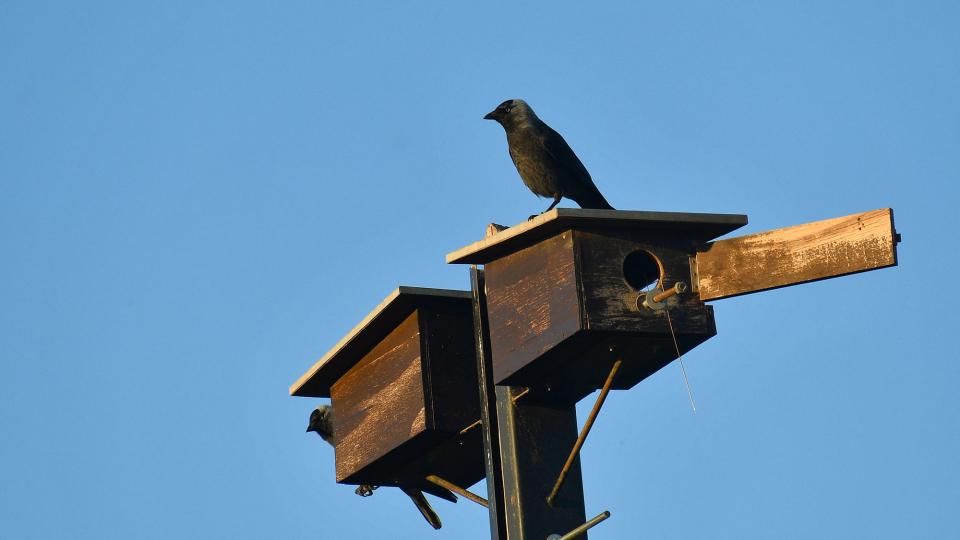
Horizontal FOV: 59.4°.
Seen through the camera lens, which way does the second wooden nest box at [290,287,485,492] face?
facing away from the viewer and to the left of the viewer

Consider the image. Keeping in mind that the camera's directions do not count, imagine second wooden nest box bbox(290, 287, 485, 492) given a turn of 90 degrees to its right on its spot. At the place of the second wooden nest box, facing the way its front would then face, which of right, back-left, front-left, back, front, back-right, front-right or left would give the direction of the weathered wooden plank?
right

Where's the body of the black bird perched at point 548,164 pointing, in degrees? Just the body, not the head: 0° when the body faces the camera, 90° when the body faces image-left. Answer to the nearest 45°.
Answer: approximately 90°

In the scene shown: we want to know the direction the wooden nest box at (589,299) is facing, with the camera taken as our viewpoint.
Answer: facing the viewer and to the right of the viewer

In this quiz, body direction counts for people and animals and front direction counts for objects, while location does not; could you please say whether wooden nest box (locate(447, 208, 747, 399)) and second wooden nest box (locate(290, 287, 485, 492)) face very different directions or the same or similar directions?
very different directions

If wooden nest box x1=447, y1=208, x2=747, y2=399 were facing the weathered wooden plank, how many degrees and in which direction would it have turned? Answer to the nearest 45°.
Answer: approximately 45° to its left
